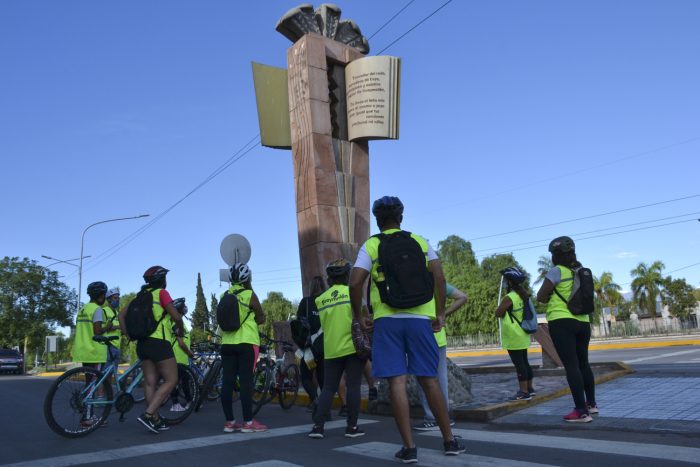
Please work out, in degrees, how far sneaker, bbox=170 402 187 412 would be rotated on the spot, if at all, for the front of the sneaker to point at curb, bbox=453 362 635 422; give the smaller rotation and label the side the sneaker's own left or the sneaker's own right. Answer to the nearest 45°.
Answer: approximately 45° to the sneaker's own right

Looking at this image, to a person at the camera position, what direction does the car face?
facing the viewer

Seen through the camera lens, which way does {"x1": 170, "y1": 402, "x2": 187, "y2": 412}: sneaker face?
facing to the right of the viewer

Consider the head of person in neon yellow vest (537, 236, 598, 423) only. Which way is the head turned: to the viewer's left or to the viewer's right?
to the viewer's left

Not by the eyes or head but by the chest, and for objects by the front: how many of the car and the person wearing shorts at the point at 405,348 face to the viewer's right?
0

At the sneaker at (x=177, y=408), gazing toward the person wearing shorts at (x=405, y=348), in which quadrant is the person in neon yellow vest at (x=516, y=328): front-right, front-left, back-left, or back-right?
front-left

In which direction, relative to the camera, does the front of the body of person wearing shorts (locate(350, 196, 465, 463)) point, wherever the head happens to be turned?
away from the camera

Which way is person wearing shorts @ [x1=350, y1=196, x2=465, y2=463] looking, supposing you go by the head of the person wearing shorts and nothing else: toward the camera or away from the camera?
away from the camera

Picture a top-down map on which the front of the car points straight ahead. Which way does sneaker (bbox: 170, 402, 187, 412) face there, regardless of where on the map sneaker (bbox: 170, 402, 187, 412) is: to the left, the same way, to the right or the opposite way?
to the left

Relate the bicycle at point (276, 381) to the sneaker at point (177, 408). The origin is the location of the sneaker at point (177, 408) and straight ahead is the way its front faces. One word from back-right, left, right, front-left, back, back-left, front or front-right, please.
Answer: front-left

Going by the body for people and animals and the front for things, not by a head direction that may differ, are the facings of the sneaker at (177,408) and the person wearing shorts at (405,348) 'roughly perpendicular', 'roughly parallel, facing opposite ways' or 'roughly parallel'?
roughly perpendicular

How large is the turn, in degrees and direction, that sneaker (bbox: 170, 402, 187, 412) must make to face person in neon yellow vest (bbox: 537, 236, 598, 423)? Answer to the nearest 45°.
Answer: approximately 45° to its right

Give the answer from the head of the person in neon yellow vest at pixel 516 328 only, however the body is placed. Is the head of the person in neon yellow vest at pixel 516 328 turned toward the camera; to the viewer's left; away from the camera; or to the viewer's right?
to the viewer's left
